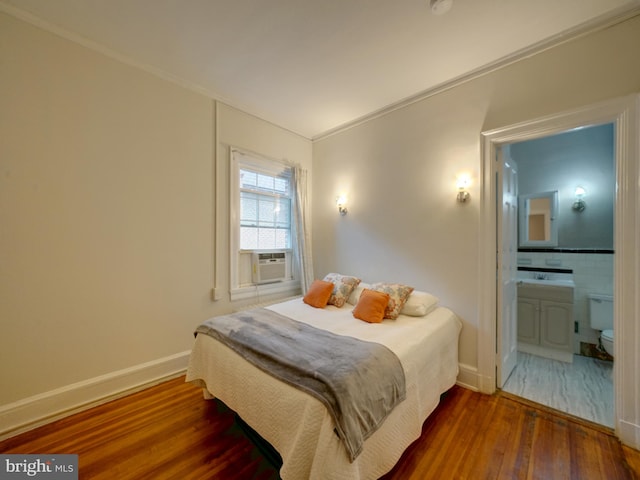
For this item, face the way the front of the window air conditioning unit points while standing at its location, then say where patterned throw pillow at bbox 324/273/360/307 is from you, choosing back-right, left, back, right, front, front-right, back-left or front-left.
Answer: front

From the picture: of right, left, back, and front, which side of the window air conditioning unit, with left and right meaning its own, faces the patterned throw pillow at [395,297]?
front

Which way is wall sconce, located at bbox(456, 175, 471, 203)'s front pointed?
toward the camera

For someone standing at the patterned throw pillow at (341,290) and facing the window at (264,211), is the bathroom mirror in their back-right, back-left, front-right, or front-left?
back-right

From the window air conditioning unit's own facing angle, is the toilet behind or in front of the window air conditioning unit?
in front

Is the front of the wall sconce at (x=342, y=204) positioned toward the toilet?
no

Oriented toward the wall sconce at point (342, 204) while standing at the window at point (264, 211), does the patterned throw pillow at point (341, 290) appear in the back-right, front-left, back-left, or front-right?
front-right

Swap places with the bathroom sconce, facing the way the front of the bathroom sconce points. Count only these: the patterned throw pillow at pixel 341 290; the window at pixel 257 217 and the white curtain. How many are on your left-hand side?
0

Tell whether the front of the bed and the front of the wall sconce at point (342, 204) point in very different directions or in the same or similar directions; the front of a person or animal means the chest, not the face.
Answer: same or similar directions

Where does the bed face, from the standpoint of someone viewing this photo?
facing the viewer and to the left of the viewer

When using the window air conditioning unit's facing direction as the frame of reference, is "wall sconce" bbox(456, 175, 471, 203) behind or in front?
in front

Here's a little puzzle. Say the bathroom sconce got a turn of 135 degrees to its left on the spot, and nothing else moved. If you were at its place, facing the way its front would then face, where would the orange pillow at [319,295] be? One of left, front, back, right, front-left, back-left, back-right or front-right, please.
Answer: back

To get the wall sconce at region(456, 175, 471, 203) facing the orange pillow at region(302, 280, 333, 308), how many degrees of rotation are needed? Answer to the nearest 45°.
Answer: approximately 90° to its right

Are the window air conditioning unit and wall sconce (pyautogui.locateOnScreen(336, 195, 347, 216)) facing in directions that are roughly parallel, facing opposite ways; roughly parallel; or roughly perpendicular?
roughly perpendicular

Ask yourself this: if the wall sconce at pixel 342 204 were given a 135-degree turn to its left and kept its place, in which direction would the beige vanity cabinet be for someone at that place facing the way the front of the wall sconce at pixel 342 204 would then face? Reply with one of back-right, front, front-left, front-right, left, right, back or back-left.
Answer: front

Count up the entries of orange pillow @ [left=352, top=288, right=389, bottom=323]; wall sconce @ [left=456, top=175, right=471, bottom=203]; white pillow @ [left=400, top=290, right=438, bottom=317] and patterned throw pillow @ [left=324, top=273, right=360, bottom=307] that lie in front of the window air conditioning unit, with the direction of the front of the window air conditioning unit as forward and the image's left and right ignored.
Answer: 4

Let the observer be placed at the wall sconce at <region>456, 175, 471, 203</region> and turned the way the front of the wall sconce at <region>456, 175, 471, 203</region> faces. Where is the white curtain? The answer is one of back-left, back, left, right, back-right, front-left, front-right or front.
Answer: right

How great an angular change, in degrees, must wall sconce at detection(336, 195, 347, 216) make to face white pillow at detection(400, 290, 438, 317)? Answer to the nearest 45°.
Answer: approximately 90° to its left

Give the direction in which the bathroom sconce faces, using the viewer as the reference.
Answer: facing the viewer

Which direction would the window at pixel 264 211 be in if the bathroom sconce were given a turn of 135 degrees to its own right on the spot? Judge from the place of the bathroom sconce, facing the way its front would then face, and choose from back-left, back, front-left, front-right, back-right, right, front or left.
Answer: left
